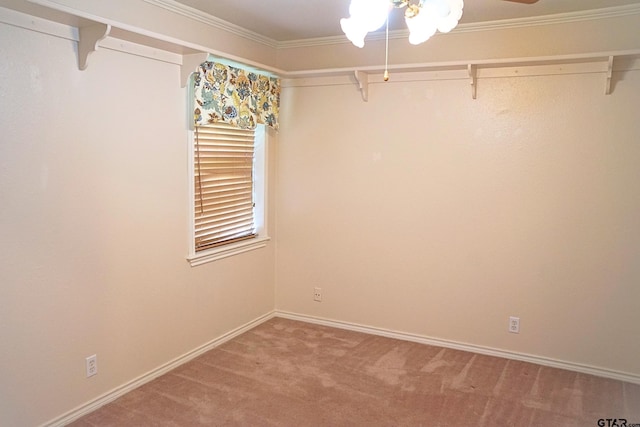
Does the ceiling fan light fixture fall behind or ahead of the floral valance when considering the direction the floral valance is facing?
ahead

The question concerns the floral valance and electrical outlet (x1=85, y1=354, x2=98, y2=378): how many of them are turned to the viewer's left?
0

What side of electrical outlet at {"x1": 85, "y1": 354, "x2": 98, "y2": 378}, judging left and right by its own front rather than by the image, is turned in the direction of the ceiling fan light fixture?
front

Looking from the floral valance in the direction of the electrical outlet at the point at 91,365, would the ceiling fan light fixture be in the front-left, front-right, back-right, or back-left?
front-left

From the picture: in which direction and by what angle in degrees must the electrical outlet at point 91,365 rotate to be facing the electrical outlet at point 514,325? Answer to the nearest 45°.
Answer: approximately 45° to its left

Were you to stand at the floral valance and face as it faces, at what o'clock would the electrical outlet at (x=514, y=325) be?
The electrical outlet is roughly at 11 o'clock from the floral valance.

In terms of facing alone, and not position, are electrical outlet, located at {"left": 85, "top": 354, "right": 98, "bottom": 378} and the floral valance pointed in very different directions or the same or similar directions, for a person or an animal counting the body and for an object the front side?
same or similar directions

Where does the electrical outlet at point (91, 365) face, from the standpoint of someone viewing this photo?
facing the viewer and to the right of the viewer

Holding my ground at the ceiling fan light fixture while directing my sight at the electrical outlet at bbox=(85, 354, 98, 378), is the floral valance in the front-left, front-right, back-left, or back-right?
front-right

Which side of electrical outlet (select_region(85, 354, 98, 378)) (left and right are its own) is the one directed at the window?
left
